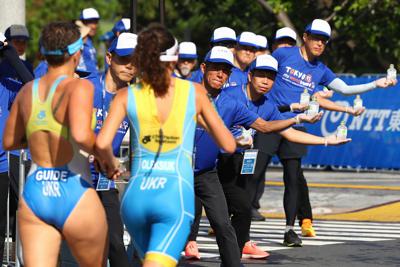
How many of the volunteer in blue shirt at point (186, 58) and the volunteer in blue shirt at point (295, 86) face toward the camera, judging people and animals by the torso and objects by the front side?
2

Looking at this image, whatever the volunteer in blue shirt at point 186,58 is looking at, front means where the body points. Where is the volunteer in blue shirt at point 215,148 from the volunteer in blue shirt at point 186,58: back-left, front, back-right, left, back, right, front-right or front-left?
front

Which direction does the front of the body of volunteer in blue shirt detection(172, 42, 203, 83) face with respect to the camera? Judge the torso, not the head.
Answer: toward the camera

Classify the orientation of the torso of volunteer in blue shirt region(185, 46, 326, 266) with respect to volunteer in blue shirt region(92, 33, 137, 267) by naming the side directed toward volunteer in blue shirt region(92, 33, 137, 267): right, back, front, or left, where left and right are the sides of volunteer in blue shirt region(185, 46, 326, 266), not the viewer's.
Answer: right

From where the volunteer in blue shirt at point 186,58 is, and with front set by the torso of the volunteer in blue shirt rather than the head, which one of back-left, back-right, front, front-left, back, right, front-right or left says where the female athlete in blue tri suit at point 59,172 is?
front

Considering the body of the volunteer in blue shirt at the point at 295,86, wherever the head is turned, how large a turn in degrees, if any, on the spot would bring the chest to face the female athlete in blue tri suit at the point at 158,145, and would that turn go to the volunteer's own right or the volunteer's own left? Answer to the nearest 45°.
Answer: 0° — they already face them

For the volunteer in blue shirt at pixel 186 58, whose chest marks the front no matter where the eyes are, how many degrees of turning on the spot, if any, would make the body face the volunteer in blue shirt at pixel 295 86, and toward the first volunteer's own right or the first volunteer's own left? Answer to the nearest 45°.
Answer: approximately 45° to the first volunteer's own left

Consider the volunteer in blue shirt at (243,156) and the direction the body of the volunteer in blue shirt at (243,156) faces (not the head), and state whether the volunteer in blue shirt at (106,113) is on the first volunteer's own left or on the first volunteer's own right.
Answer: on the first volunteer's own right
